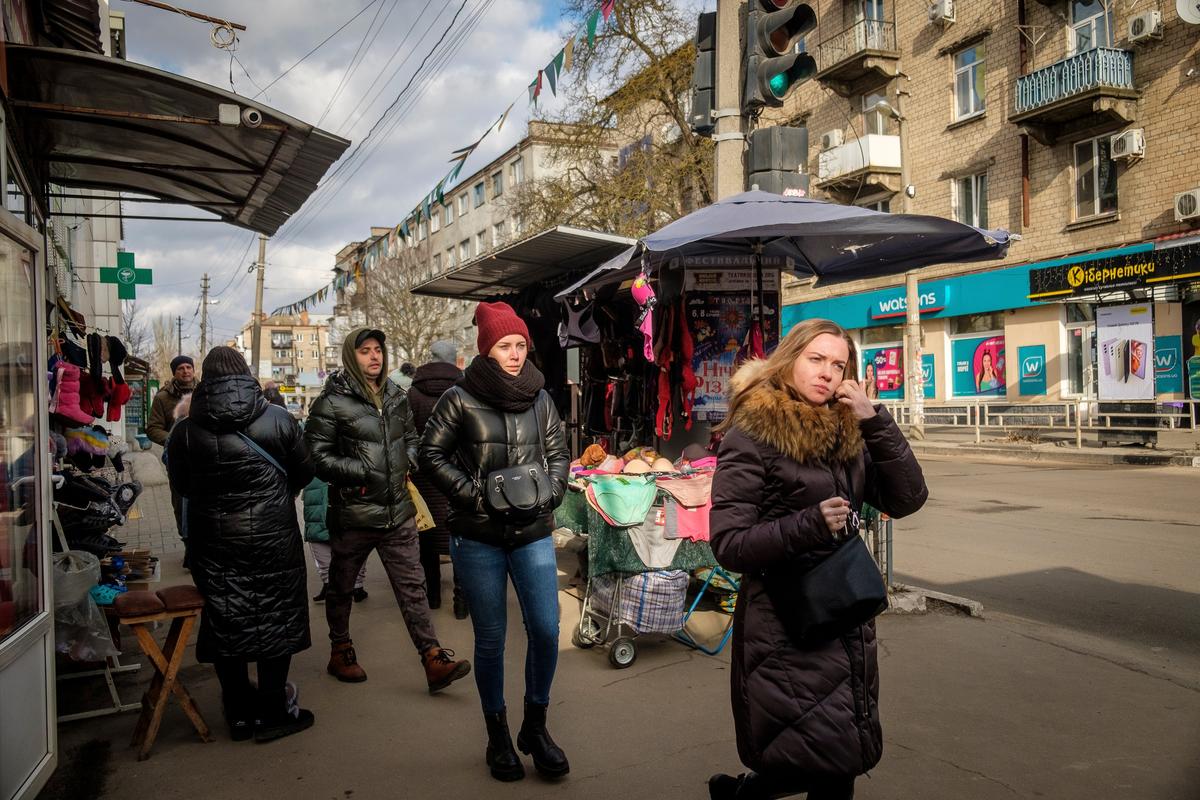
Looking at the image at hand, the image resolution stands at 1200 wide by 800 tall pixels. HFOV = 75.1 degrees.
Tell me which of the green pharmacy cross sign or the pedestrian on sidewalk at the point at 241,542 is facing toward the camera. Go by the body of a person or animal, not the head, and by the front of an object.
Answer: the green pharmacy cross sign

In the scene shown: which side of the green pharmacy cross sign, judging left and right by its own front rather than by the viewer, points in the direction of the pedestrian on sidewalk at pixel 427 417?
front

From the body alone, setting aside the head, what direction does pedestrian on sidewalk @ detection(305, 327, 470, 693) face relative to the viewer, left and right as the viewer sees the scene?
facing the viewer and to the right of the viewer

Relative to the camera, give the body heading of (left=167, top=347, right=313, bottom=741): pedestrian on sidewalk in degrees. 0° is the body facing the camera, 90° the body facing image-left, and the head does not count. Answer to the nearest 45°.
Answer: approximately 225°

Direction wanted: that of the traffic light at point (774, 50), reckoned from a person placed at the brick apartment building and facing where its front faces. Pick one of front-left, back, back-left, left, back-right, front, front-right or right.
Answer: front-left

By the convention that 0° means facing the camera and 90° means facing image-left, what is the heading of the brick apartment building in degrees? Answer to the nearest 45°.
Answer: approximately 45°

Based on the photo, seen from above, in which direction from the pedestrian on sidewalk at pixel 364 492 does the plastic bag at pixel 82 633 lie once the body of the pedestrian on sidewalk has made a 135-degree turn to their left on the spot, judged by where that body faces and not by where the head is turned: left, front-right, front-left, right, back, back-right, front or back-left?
left

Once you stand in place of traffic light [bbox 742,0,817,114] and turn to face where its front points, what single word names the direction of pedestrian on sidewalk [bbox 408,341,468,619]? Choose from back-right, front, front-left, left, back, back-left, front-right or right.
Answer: back-right

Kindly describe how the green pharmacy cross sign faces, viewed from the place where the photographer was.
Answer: facing the viewer

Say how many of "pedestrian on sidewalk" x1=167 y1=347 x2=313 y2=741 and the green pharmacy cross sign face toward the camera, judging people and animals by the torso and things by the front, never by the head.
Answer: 1

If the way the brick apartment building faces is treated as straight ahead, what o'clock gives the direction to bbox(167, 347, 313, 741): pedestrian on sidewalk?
The pedestrian on sidewalk is roughly at 11 o'clock from the brick apartment building.

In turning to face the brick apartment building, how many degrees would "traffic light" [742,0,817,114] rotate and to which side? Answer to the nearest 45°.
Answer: approximately 135° to its left

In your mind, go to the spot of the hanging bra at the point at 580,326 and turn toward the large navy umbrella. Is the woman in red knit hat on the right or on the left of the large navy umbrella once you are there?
right

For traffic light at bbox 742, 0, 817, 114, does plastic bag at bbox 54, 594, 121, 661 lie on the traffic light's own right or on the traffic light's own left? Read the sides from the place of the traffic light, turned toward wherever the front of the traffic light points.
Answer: on the traffic light's own right

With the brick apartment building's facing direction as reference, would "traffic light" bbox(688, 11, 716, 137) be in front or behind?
in front

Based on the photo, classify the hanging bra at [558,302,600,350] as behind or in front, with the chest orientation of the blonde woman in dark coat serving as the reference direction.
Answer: behind

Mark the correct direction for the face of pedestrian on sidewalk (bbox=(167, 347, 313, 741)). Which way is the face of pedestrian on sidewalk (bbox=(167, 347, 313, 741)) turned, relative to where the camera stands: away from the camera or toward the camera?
away from the camera

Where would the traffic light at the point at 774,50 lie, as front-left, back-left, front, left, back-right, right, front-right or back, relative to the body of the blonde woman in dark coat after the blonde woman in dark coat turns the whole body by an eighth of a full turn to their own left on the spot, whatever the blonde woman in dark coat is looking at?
left
